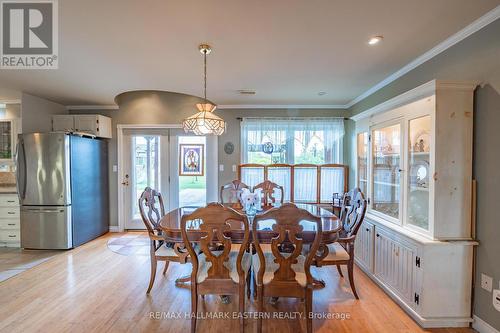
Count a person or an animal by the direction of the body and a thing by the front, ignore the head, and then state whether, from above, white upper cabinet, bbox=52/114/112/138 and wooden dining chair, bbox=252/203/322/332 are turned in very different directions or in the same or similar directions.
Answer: very different directions

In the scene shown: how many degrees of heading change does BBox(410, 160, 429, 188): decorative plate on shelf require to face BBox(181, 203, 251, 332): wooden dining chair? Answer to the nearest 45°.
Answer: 0° — it already faces it

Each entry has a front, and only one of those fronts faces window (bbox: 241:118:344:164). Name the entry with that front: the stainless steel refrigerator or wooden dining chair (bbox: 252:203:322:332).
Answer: the wooden dining chair

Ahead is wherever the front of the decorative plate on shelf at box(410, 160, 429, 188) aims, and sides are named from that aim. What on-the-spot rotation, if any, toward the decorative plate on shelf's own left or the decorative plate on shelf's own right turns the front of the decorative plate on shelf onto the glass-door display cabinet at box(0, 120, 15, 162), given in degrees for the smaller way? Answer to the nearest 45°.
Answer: approximately 45° to the decorative plate on shelf's own right

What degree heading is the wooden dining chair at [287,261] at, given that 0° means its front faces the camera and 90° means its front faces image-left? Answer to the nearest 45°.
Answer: approximately 180°

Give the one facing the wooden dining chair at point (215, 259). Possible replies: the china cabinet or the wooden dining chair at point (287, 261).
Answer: the china cabinet

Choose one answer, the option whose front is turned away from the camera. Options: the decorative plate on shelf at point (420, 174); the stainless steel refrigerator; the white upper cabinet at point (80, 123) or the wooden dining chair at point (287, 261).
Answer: the wooden dining chair

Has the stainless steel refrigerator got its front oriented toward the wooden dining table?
no

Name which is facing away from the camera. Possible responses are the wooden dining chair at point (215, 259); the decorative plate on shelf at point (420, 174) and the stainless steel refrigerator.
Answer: the wooden dining chair

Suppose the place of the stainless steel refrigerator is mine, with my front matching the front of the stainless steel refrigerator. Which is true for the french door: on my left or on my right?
on my left

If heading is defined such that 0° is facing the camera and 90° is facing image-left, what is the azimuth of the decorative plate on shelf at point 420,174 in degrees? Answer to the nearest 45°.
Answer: approximately 45°

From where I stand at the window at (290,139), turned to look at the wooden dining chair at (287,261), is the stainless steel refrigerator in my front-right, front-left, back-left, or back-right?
front-right

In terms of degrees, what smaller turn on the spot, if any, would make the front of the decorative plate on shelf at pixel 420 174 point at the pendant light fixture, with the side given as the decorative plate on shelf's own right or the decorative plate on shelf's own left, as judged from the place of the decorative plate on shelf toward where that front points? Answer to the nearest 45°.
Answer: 0° — it already faces it

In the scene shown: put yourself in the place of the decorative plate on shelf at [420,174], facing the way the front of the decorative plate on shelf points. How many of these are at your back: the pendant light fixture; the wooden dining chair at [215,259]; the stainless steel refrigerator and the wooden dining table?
0

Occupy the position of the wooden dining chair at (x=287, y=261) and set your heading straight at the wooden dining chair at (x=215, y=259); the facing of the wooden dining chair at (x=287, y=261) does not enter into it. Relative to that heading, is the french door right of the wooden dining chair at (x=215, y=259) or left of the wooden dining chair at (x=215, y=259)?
right

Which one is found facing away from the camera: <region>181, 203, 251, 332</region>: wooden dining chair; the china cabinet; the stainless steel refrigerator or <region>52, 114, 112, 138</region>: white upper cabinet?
the wooden dining chair

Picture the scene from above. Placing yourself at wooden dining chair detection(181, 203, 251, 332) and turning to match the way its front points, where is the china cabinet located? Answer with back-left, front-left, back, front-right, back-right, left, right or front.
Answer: right

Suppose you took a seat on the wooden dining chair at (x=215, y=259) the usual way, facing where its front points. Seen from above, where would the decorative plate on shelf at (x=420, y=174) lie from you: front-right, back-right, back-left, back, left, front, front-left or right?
right

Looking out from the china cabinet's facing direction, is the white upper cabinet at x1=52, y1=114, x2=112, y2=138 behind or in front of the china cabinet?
in front
